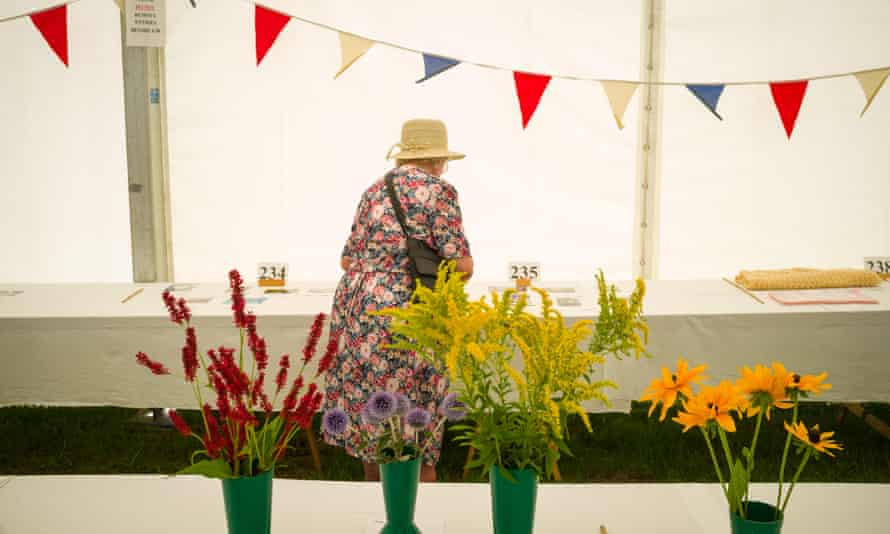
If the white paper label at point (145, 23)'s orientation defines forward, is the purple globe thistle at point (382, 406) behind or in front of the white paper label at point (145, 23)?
in front

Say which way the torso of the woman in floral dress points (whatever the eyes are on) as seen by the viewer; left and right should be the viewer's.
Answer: facing away from the viewer and to the right of the viewer

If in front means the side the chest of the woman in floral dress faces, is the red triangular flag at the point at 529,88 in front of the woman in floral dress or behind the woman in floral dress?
in front

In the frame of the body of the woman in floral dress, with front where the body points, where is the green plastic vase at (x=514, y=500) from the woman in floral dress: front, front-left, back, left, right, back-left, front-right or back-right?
back-right

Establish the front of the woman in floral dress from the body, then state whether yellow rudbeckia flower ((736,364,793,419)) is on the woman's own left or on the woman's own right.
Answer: on the woman's own right

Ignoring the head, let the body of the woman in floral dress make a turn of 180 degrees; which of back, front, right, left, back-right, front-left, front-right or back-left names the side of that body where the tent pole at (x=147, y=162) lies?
right

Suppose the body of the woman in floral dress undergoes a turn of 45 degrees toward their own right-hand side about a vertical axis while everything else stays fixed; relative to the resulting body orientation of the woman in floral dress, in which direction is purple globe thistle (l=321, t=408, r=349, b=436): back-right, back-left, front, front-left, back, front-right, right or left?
right

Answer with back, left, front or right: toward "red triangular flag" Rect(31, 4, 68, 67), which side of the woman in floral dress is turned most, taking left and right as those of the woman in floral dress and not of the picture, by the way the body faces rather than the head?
left

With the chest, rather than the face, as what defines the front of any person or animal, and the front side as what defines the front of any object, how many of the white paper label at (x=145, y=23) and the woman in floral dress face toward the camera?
1

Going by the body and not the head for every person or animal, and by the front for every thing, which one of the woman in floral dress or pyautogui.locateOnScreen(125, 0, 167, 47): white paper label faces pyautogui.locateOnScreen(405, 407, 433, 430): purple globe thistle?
the white paper label

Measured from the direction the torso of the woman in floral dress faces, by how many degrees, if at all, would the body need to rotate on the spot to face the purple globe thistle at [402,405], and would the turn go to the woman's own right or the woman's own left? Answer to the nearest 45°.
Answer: approximately 135° to the woman's own right

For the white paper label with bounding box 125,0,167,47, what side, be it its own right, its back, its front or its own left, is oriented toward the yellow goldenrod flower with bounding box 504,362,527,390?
front

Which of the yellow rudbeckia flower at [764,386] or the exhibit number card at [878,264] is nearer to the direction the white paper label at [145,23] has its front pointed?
the yellow rudbeckia flower

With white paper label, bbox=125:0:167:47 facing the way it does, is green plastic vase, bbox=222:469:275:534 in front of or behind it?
in front

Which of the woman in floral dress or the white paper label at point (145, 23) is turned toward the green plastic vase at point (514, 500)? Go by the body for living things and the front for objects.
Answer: the white paper label
